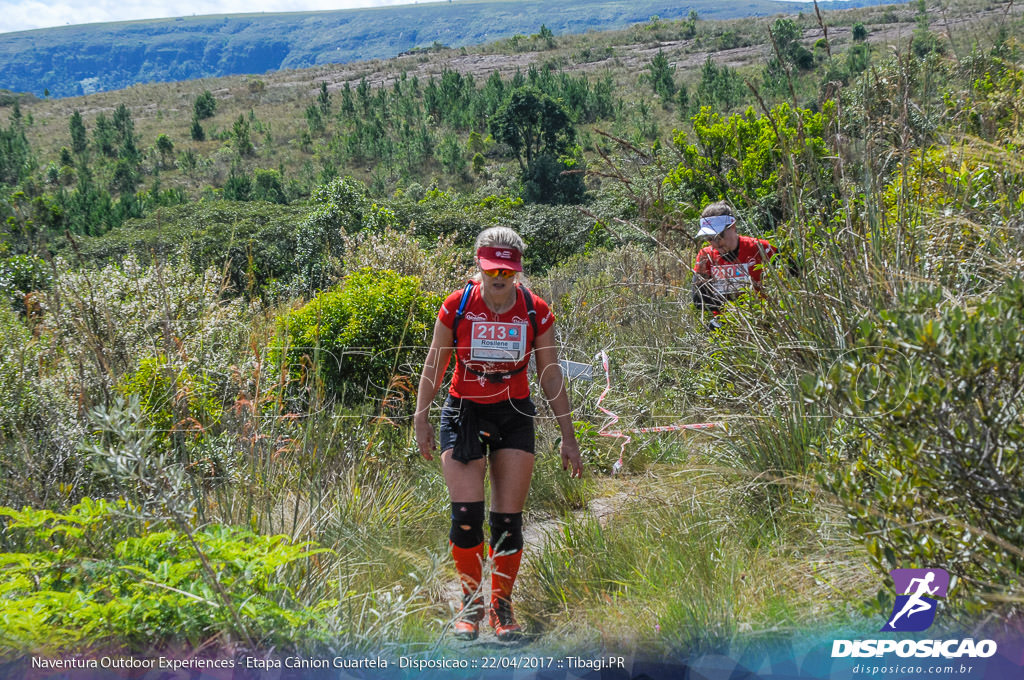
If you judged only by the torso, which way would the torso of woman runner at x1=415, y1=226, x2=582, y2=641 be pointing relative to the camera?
toward the camera

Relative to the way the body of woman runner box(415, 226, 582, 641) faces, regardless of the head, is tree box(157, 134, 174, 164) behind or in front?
behind

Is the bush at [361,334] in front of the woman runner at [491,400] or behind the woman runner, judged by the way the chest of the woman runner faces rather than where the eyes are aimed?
behind

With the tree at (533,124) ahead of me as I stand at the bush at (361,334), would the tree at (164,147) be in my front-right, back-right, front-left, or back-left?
front-left

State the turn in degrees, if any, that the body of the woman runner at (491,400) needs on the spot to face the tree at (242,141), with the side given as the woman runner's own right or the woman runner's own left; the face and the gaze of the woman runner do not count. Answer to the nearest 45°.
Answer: approximately 180°

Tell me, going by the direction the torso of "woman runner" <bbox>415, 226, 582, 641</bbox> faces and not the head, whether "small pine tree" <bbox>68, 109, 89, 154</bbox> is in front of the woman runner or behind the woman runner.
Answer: behind

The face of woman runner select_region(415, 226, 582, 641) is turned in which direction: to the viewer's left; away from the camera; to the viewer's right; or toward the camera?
toward the camera

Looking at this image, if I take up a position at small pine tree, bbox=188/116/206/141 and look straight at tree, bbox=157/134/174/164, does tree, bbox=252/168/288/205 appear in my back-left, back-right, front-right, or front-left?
front-left

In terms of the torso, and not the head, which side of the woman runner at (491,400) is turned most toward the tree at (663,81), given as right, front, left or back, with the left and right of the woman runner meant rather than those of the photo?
back

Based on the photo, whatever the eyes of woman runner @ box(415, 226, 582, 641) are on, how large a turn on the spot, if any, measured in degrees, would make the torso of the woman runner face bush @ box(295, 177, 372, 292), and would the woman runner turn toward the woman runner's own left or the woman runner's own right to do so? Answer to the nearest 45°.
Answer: approximately 180°

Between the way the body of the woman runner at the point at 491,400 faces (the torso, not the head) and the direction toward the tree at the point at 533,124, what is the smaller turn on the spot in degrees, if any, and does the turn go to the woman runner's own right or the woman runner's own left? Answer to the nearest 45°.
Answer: approximately 180°

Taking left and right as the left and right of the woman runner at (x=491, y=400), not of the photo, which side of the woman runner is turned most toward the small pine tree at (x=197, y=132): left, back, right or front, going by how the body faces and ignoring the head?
back

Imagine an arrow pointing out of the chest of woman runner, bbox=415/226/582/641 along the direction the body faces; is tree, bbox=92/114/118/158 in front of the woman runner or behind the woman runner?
behind

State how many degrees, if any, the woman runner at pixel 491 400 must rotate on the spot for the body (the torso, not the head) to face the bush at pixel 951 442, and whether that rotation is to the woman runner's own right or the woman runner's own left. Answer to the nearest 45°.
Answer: approximately 45° to the woman runner's own left
